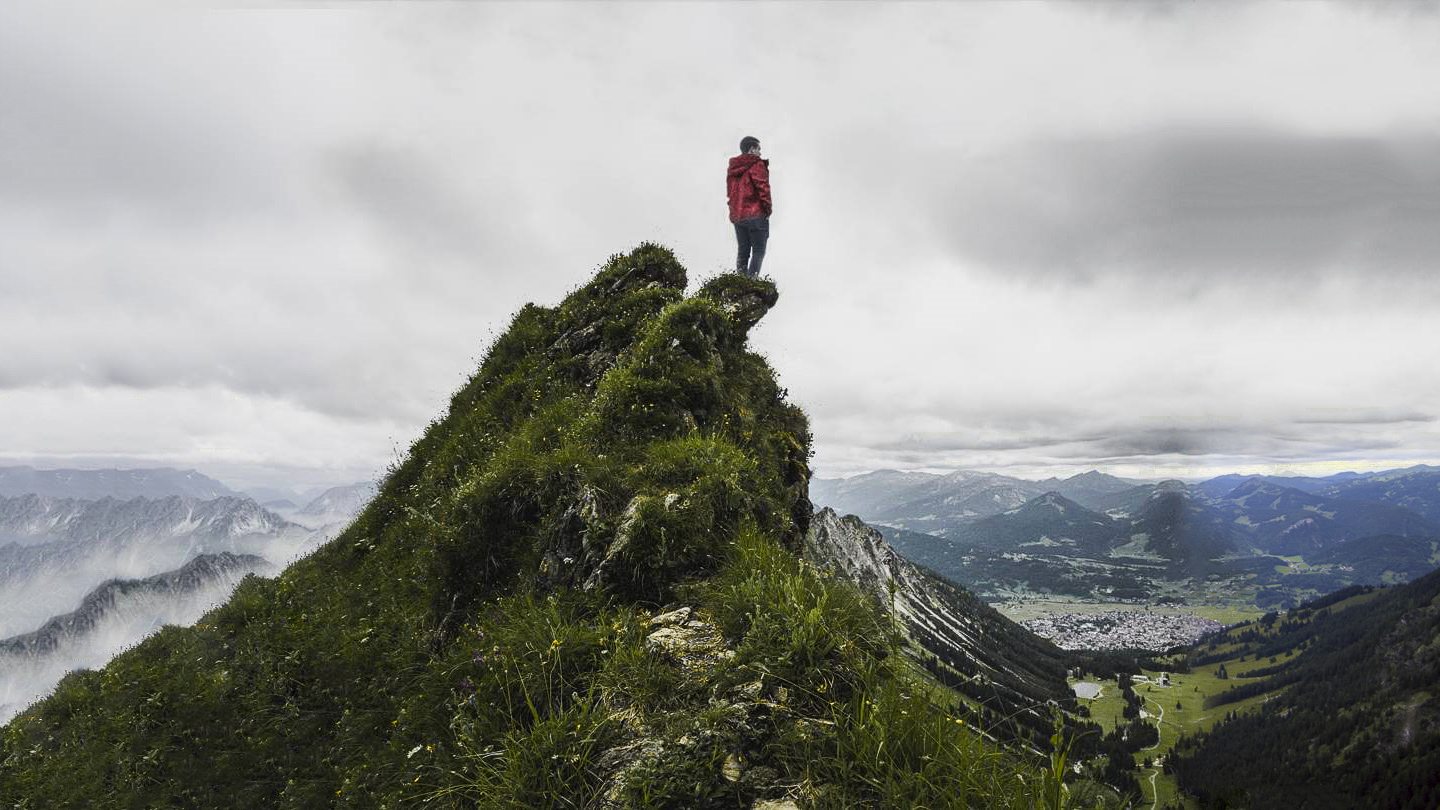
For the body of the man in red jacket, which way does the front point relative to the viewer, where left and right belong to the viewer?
facing away from the viewer and to the right of the viewer
